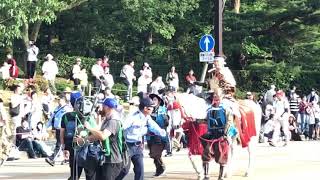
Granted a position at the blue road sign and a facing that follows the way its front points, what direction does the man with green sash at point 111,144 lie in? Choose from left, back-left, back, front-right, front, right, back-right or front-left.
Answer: front

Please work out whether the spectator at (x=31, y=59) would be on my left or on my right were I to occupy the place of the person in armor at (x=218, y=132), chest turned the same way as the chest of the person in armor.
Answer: on my right

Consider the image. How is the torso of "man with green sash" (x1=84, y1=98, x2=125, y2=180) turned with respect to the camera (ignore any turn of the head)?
to the viewer's left

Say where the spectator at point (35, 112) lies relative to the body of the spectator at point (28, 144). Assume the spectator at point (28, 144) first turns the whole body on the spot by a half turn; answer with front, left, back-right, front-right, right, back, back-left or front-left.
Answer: front-right

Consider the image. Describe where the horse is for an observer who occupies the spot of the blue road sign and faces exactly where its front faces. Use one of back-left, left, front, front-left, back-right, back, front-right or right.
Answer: front

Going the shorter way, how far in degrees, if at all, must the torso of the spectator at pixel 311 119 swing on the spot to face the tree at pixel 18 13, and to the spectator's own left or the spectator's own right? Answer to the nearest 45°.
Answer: approximately 45° to the spectator's own right

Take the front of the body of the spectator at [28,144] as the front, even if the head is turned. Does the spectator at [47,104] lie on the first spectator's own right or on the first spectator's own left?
on the first spectator's own left

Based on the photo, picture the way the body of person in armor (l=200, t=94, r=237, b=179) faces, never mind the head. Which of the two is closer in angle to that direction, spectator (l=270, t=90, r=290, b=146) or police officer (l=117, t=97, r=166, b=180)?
the police officer

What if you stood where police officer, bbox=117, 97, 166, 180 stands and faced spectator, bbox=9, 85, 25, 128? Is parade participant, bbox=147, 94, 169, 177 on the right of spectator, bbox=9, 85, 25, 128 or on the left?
right

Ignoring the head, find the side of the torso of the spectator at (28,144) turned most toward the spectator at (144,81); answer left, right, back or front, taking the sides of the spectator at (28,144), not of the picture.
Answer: left

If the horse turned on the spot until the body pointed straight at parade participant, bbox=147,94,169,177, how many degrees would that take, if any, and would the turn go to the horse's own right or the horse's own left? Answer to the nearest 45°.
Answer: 0° — it already faces them
